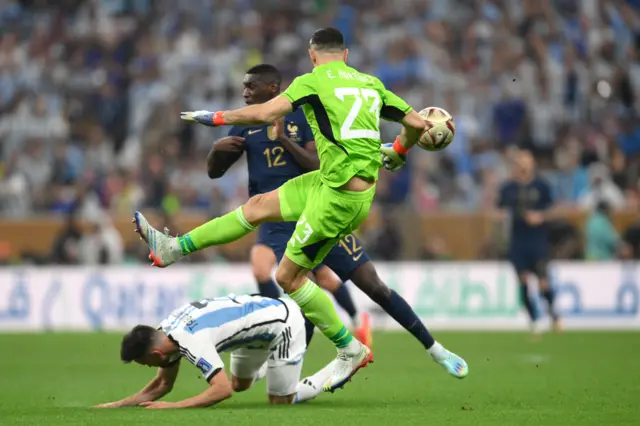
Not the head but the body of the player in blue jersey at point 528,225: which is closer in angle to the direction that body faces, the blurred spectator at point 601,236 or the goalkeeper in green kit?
the goalkeeper in green kit

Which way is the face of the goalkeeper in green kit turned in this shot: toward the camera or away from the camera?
away from the camera

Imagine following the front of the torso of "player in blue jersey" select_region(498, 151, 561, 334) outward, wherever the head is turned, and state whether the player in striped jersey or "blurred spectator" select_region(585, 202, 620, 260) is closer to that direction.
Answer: the player in striped jersey

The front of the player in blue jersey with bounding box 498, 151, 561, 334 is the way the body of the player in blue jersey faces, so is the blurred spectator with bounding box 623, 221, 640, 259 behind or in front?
behind

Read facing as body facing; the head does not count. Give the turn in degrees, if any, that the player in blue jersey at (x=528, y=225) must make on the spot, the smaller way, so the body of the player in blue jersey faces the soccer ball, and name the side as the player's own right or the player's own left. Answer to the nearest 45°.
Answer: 0° — they already face it

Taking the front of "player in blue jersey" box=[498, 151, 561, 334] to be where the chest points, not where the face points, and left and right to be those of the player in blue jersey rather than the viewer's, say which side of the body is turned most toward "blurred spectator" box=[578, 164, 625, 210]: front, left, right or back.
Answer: back

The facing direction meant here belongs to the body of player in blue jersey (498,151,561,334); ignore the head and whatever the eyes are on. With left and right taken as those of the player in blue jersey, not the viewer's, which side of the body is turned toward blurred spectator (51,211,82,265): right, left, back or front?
right

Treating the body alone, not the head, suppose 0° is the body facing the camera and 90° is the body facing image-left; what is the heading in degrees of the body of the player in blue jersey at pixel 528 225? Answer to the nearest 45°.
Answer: approximately 0°

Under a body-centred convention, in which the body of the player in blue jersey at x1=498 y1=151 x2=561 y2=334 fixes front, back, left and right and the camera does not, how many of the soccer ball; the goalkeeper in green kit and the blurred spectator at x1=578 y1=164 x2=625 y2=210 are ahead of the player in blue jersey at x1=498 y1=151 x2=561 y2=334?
2

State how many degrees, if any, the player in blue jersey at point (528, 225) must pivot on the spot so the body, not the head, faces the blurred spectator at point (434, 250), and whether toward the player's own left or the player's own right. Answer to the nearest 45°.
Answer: approximately 135° to the player's own right

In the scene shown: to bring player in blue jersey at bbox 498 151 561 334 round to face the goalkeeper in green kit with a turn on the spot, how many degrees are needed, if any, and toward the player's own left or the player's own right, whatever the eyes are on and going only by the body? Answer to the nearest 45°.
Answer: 0° — they already face them

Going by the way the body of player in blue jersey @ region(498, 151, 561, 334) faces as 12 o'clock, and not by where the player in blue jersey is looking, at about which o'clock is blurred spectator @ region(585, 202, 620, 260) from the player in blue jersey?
The blurred spectator is roughly at 7 o'clock from the player in blue jersey.
